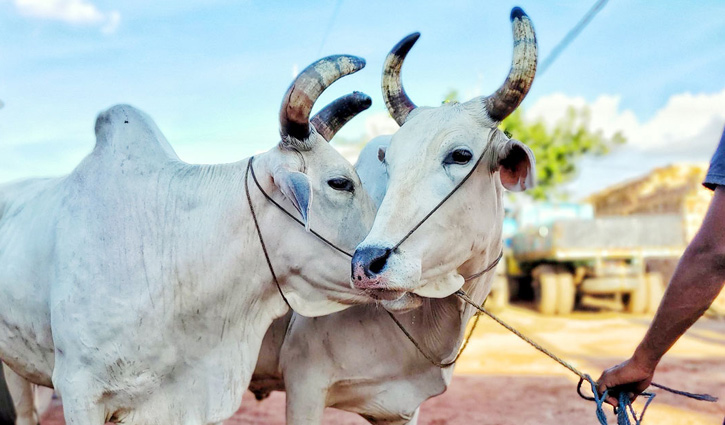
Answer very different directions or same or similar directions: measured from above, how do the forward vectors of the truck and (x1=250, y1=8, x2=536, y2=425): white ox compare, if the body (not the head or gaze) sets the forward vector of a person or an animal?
very different directions

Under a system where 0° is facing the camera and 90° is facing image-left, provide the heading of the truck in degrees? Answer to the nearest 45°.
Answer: approximately 135°

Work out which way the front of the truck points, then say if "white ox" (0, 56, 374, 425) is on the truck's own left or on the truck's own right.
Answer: on the truck's own left

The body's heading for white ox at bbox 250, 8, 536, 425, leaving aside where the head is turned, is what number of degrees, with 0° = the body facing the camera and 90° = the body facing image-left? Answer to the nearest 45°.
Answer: approximately 315°

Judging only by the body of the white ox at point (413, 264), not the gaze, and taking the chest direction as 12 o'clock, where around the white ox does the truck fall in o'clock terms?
The truck is roughly at 8 o'clock from the white ox.

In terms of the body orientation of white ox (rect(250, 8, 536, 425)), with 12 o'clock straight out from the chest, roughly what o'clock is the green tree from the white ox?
The green tree is roughly at 8 o'clock from the white ox.

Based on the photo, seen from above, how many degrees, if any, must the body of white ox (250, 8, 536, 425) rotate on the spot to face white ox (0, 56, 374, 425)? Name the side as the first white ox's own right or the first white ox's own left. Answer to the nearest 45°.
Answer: approximately 135° to the first white ox's own right
